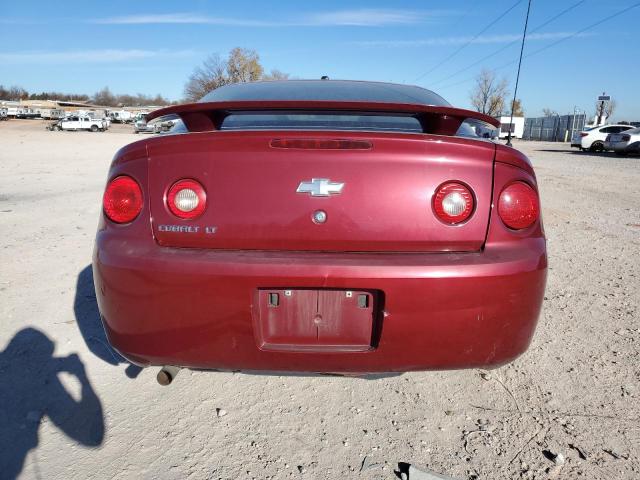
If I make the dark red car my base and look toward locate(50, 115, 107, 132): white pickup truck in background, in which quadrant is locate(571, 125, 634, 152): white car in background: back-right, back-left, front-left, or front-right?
front-right

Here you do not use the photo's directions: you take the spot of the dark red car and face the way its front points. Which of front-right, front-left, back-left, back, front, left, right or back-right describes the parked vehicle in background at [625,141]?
front-right

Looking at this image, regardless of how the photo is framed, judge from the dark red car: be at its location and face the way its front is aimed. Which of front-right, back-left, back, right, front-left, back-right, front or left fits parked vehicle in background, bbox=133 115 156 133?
front-left

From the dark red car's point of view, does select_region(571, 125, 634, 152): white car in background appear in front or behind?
in front

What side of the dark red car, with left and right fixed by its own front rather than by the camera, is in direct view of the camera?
back

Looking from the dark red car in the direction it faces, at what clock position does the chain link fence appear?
The chain link fence is roughly at 1 o'clock from the dark red car.

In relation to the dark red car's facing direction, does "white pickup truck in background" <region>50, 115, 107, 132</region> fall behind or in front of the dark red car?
in front

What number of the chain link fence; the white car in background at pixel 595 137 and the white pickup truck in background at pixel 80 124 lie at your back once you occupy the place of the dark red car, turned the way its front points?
0

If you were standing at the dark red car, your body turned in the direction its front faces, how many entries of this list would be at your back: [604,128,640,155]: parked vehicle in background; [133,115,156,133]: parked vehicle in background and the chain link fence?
0
